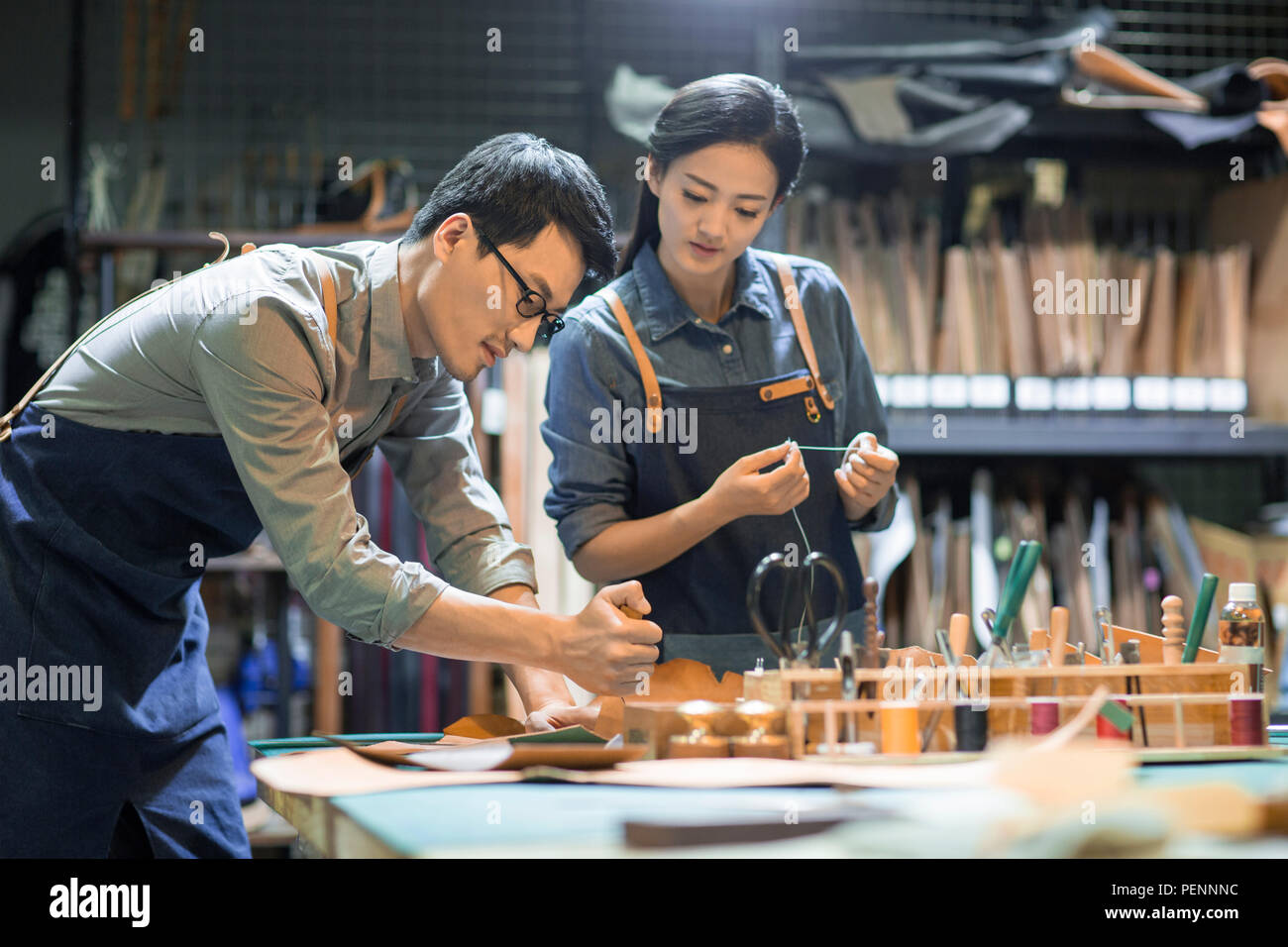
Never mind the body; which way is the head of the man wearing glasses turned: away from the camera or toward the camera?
toward the camera

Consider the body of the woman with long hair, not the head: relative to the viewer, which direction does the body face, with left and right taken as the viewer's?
facing the viewer and to the right of the viewer

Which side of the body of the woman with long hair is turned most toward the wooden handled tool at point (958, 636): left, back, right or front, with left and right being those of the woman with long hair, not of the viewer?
front

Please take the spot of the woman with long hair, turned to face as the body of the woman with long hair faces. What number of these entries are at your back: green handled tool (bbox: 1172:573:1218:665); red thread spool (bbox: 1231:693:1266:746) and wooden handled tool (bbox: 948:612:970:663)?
0

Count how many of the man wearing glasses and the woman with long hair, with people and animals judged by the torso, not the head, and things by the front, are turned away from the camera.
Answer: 0

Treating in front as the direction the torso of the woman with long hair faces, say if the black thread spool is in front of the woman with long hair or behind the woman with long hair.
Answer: in front

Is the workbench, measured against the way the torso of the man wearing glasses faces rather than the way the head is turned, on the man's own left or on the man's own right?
on the man's own right

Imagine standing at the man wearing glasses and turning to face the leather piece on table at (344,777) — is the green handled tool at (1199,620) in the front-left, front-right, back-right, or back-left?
front-left

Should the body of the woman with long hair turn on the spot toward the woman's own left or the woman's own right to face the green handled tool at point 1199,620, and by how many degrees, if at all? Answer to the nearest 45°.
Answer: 0° — they already face it

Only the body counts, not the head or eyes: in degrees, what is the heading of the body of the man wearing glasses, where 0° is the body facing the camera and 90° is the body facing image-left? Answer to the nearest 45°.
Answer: approximately 270°

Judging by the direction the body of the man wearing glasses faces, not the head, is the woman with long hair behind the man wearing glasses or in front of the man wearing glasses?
in front
